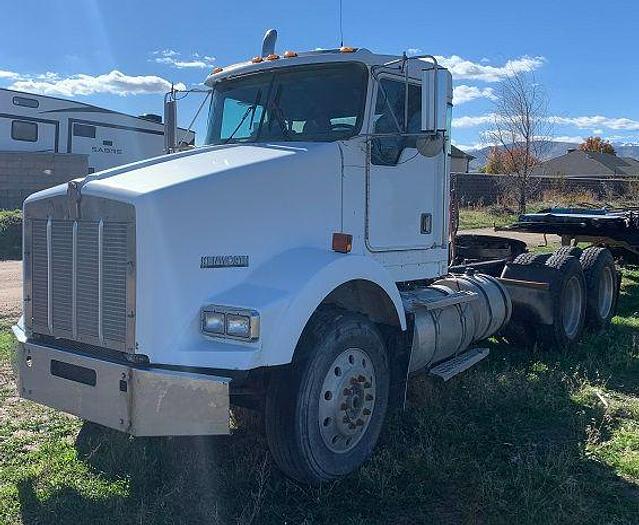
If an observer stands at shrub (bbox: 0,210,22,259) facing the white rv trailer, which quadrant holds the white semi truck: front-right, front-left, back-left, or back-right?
back-right

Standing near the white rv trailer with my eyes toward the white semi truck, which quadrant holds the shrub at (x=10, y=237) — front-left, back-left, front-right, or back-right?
front-right

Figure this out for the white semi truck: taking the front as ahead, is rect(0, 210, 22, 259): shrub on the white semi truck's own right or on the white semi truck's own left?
on the white semi truck's own right

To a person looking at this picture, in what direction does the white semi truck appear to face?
facing the viewer and to the left of the viewer
